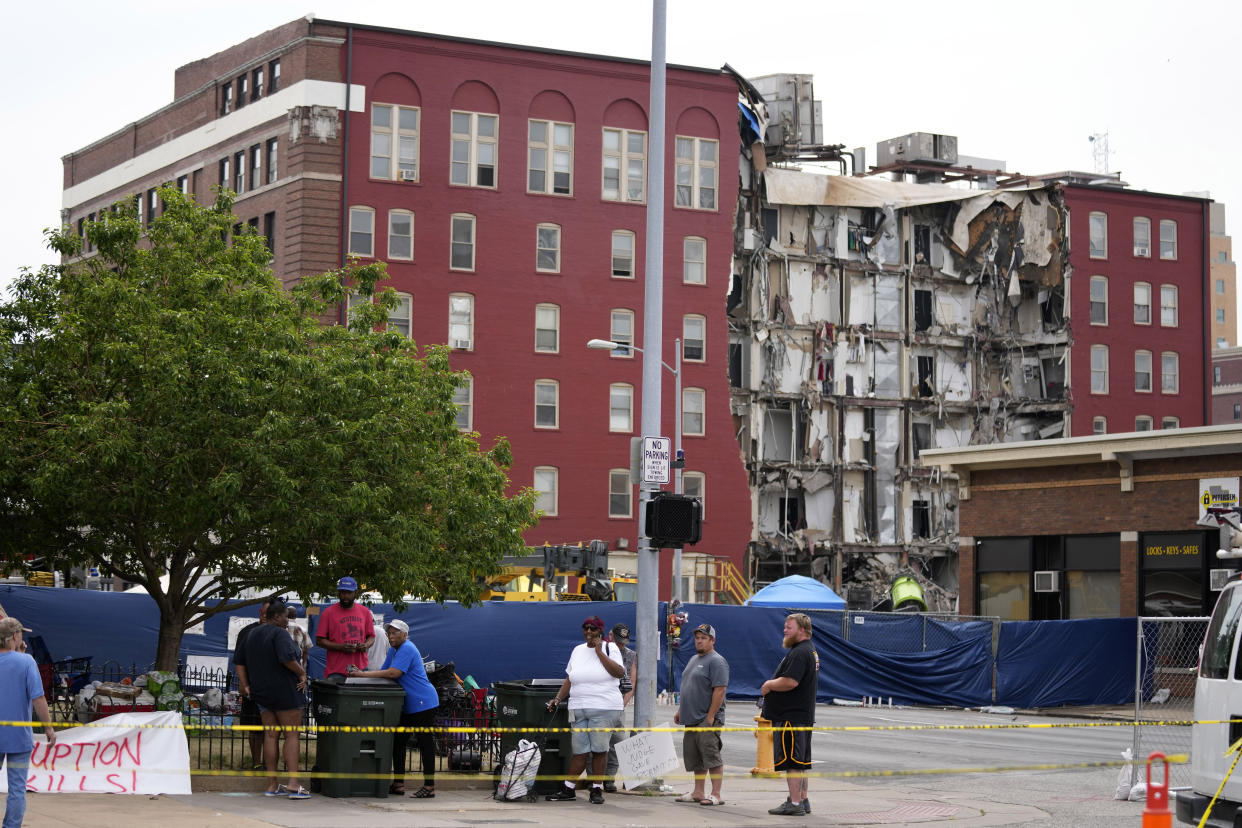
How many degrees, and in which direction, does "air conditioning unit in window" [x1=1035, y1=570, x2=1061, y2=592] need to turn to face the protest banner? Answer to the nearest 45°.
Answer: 0° — it already faces it

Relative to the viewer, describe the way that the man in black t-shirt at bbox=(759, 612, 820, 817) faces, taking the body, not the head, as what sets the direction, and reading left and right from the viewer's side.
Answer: facing to the left of the viewer

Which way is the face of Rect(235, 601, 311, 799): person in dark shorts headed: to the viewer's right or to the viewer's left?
to the viewer's right

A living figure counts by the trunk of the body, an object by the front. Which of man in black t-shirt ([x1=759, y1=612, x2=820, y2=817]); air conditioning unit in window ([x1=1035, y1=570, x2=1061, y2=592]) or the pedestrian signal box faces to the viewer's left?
the man in black t-shirt

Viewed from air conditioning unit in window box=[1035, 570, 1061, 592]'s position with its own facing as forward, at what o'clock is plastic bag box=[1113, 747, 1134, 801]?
The plastic bag is roughly at 12 o'clock from the air conditioning unit in window.

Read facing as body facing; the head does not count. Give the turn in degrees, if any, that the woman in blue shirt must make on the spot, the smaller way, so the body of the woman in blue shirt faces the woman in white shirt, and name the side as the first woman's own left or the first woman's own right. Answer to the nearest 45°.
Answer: approximately 180°

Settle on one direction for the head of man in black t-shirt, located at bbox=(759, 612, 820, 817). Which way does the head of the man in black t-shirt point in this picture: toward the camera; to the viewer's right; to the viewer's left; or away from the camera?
to the viewer's left

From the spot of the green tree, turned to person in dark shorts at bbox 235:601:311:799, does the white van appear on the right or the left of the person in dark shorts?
left

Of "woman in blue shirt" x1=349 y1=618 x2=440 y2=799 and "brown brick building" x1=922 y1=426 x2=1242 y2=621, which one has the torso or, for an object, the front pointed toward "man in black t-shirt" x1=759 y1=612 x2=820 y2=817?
the brown brick building

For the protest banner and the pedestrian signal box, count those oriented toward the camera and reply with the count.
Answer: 2

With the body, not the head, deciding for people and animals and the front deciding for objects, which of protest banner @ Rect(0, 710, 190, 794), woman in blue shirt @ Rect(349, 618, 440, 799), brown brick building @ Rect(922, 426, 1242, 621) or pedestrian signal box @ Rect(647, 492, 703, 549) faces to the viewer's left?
the woman in blue shirt
